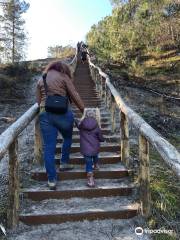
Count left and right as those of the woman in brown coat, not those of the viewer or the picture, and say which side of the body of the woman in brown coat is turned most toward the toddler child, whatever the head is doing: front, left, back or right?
right

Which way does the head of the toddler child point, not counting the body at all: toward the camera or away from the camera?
away from the camera

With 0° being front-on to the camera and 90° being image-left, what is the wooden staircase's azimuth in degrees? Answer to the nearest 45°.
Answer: approximately 0°

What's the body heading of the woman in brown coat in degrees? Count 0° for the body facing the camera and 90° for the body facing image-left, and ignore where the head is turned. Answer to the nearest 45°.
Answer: approximately 180°

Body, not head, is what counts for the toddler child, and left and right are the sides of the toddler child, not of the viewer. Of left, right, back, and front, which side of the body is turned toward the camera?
back

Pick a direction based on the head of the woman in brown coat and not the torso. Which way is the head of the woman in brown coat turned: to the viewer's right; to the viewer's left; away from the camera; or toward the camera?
away from the camera

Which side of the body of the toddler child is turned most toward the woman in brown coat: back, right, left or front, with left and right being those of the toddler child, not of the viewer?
left
